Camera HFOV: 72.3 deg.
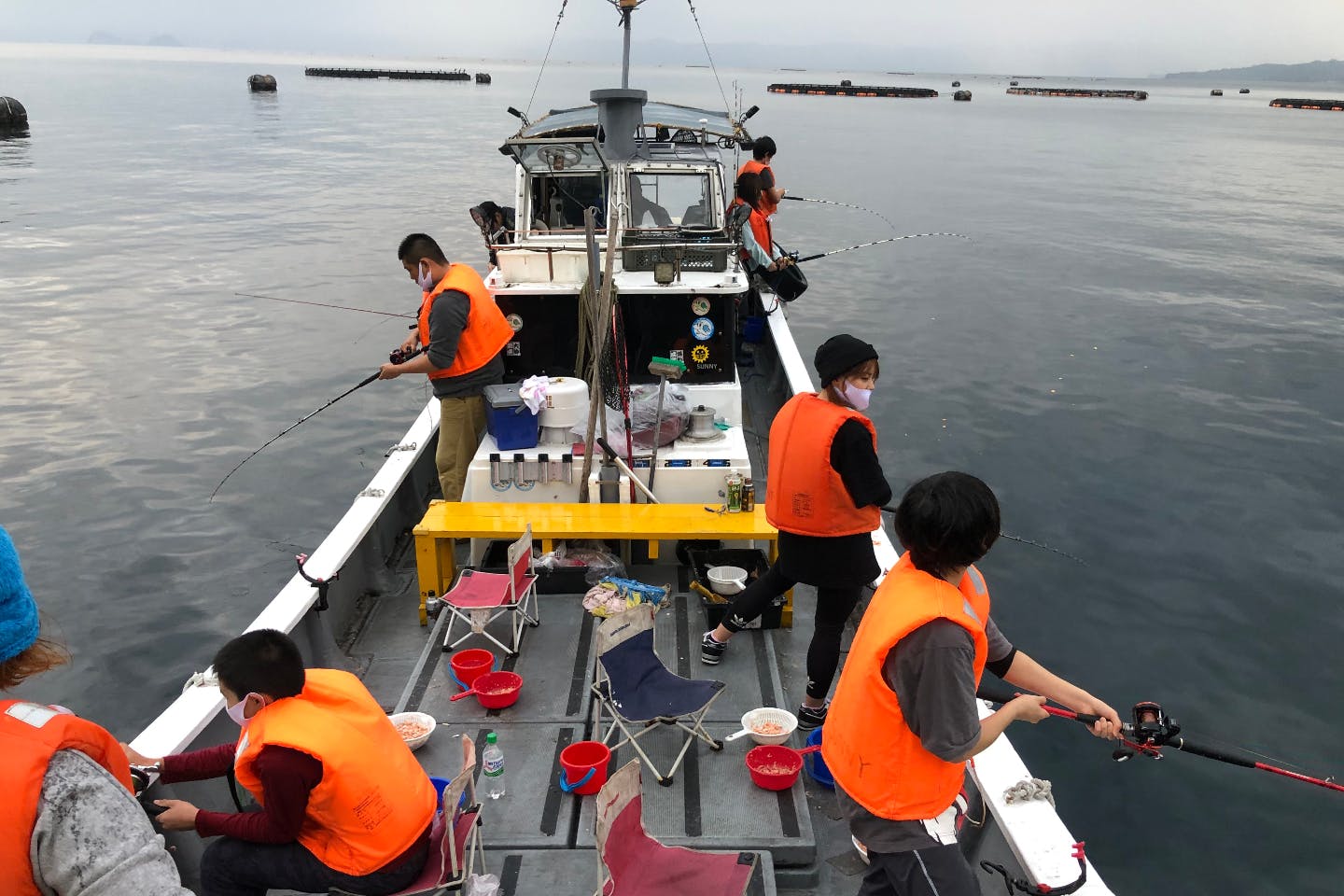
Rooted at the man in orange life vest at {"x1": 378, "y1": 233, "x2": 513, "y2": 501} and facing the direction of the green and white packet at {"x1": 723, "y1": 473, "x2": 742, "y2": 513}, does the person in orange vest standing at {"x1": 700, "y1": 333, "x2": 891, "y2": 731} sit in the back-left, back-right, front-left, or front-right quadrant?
front-right

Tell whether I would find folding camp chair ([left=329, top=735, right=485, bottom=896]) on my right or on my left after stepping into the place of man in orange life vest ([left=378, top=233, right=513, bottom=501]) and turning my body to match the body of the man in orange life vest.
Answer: on my left

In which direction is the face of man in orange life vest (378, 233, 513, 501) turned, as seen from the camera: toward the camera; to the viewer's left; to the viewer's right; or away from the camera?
to the viewer's left

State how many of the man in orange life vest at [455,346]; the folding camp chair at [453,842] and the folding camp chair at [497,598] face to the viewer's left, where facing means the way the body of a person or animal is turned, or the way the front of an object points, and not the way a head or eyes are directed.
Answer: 3

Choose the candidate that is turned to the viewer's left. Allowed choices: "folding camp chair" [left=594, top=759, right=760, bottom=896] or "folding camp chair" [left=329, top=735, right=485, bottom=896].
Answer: "folding camp chair" [left=329, top=735, right=485, bottom=896]

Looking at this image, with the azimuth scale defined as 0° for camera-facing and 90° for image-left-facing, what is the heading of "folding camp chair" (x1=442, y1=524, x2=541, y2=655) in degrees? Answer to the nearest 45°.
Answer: approximately 90°

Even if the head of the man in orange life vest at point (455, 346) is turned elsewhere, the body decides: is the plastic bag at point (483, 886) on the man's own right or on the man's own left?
on the man's own left

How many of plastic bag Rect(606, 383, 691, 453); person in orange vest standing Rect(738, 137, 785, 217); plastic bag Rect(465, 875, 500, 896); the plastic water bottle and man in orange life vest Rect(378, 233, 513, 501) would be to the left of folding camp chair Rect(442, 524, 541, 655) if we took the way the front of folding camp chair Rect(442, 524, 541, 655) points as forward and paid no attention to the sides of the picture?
2

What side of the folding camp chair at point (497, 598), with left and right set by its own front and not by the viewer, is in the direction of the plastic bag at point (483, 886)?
left

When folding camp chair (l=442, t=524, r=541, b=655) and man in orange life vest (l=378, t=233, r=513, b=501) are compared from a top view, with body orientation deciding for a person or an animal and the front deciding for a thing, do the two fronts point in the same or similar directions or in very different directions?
same or similar directions

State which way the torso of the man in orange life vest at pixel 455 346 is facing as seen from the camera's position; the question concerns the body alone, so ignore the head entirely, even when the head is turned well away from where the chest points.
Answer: to the viewer's left

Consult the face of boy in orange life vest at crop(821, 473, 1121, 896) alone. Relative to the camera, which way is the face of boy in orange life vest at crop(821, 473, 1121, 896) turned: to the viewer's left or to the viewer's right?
to the viewer's right

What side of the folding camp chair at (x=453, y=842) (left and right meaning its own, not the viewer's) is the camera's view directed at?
left
